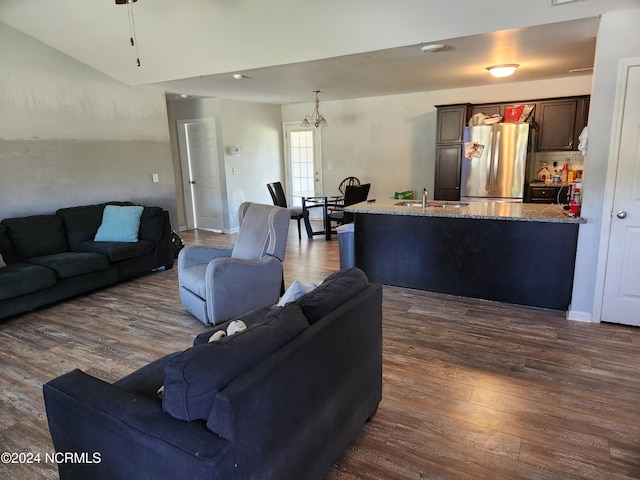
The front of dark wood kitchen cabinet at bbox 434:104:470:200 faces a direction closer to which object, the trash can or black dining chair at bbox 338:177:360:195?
the trash can

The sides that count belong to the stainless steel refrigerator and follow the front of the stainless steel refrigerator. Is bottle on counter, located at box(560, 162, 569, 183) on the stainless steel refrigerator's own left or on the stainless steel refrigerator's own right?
on the stainless steel refrigerator's own left

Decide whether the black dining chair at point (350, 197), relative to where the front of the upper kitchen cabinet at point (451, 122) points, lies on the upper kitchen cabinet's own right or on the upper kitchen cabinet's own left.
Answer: on the upper kitchen cabinet's own right

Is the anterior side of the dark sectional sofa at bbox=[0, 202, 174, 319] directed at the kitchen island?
yes

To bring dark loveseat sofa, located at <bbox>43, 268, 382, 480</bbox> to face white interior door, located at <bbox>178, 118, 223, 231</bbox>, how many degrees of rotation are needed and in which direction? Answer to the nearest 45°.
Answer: approximately 45° to its right

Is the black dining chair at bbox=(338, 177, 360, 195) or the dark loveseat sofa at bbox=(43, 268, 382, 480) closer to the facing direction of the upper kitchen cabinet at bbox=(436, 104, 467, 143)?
the dark loveseat sofa

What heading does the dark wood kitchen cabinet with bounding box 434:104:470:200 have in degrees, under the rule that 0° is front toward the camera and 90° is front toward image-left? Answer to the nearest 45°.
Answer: approximately 0°

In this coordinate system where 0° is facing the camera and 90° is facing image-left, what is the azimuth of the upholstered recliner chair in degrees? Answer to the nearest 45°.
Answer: approximately 45°

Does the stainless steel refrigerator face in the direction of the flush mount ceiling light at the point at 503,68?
yes

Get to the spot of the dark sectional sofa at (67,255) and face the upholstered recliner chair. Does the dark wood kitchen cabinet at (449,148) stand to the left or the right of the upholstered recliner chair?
left

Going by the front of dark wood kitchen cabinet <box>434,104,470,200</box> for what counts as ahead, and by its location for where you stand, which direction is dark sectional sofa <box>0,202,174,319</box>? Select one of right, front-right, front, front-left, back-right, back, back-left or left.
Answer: front-right

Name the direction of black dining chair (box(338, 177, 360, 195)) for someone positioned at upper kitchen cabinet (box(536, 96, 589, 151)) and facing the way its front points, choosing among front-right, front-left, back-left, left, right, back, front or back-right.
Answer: right

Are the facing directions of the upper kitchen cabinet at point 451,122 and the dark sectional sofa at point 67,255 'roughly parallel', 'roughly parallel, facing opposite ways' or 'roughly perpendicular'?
roughly perpendicular

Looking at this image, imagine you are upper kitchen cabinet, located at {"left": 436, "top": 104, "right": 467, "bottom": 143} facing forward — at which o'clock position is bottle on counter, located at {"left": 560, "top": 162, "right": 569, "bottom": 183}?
The bottle on counter is roughly at 9 o'clock from the upper kitchen cabinet.

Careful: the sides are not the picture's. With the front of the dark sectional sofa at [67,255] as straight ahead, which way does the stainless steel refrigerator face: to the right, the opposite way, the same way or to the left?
to the right
